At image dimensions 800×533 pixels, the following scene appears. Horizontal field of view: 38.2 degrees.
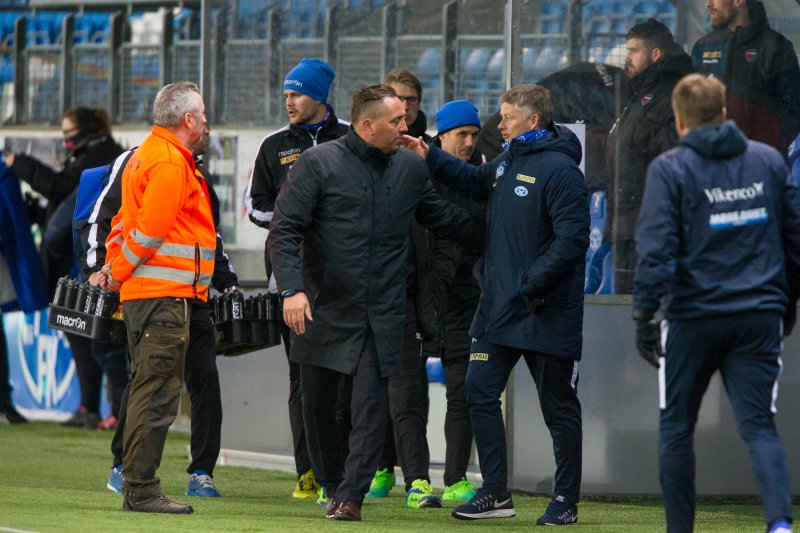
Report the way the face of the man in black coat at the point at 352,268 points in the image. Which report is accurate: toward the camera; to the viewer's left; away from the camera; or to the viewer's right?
to the viewer's right

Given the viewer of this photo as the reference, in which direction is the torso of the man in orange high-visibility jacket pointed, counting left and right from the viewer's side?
facing to the right of the viewer

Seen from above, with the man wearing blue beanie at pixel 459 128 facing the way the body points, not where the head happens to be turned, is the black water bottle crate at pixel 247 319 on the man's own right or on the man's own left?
on the man's own right

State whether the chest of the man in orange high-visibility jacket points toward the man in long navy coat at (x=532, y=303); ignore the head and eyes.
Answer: yes

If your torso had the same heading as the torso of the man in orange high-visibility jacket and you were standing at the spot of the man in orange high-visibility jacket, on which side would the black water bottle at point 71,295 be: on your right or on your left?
on your left

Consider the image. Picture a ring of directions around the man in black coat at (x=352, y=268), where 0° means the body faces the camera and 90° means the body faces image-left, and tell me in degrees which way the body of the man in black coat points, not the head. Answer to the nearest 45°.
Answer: approximately 315°

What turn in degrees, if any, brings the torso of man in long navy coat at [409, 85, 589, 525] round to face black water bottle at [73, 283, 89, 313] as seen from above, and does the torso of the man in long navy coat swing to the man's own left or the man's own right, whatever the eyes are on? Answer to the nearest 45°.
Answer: approximately 45° to the man's own right

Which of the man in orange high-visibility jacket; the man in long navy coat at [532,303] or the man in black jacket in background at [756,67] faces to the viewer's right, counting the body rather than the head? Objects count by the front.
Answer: the man in orange high-visibility jacket

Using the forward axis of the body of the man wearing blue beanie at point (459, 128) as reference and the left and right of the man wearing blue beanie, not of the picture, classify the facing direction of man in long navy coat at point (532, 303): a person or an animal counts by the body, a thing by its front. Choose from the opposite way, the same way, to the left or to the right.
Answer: to the right
